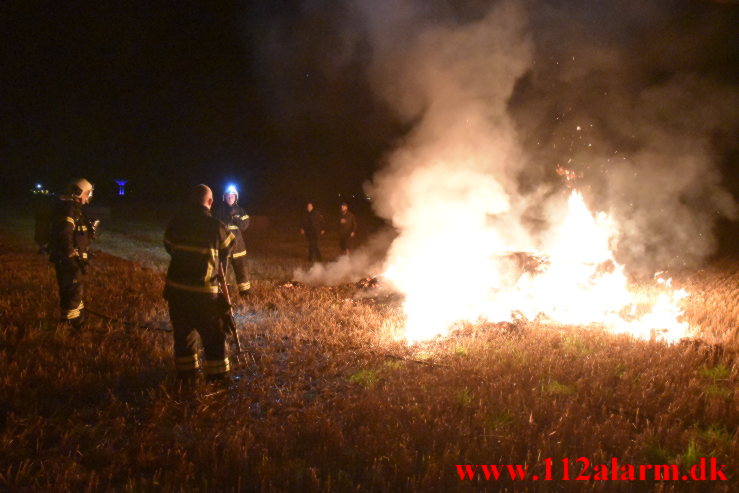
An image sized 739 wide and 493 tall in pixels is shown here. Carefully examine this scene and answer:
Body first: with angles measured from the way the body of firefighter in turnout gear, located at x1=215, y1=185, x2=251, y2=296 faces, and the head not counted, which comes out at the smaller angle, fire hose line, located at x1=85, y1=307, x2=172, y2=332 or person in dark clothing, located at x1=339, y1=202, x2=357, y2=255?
the fire hose line

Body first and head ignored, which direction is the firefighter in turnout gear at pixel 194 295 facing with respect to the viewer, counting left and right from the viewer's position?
facing away from the viewer and to the right of the viewer

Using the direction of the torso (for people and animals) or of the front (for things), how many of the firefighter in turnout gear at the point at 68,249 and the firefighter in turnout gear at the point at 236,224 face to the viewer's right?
1

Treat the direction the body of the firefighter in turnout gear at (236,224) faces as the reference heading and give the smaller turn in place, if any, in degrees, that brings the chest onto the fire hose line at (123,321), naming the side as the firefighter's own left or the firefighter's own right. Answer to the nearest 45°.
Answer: approximately 45° to the firefighter's own right

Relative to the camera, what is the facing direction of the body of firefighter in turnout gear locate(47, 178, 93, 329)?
to the viewer's right

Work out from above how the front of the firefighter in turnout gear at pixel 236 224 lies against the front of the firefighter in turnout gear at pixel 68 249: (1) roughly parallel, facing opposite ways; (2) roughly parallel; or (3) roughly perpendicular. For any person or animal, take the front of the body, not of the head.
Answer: roughly perpendicular

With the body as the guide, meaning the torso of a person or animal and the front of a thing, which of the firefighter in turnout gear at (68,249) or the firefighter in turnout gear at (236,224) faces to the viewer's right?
the firefighter in turnout gear at (68,249)

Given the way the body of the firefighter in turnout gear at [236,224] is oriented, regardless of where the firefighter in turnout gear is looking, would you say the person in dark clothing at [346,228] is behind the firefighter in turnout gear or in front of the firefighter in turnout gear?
behind
